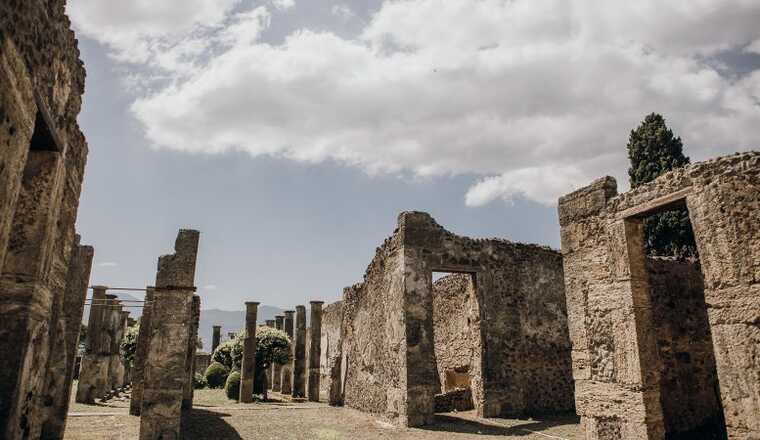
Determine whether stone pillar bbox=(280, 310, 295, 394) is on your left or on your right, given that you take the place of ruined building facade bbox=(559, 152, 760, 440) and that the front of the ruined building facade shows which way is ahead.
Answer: on your right

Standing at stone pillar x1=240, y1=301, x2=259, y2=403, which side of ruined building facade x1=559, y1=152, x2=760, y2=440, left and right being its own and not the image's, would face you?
right

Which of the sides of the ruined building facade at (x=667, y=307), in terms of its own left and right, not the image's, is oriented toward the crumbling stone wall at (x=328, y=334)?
right

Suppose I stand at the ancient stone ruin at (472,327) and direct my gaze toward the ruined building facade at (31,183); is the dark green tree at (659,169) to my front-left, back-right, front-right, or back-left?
back-left

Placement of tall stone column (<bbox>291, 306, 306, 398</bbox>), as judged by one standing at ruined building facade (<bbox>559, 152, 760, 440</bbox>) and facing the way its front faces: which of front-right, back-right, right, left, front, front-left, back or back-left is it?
right
